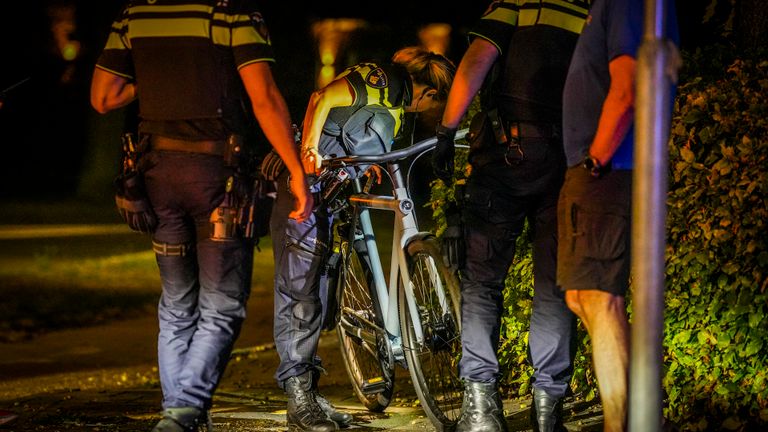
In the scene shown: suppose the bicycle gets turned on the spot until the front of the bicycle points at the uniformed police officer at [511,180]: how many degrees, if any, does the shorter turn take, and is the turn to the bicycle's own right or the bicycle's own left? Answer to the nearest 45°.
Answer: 0° — it already faces them

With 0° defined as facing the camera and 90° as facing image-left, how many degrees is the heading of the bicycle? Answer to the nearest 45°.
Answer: approximately 315°

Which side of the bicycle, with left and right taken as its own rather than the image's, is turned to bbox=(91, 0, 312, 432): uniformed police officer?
right

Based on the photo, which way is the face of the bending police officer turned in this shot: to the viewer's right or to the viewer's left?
to the viewer's right
